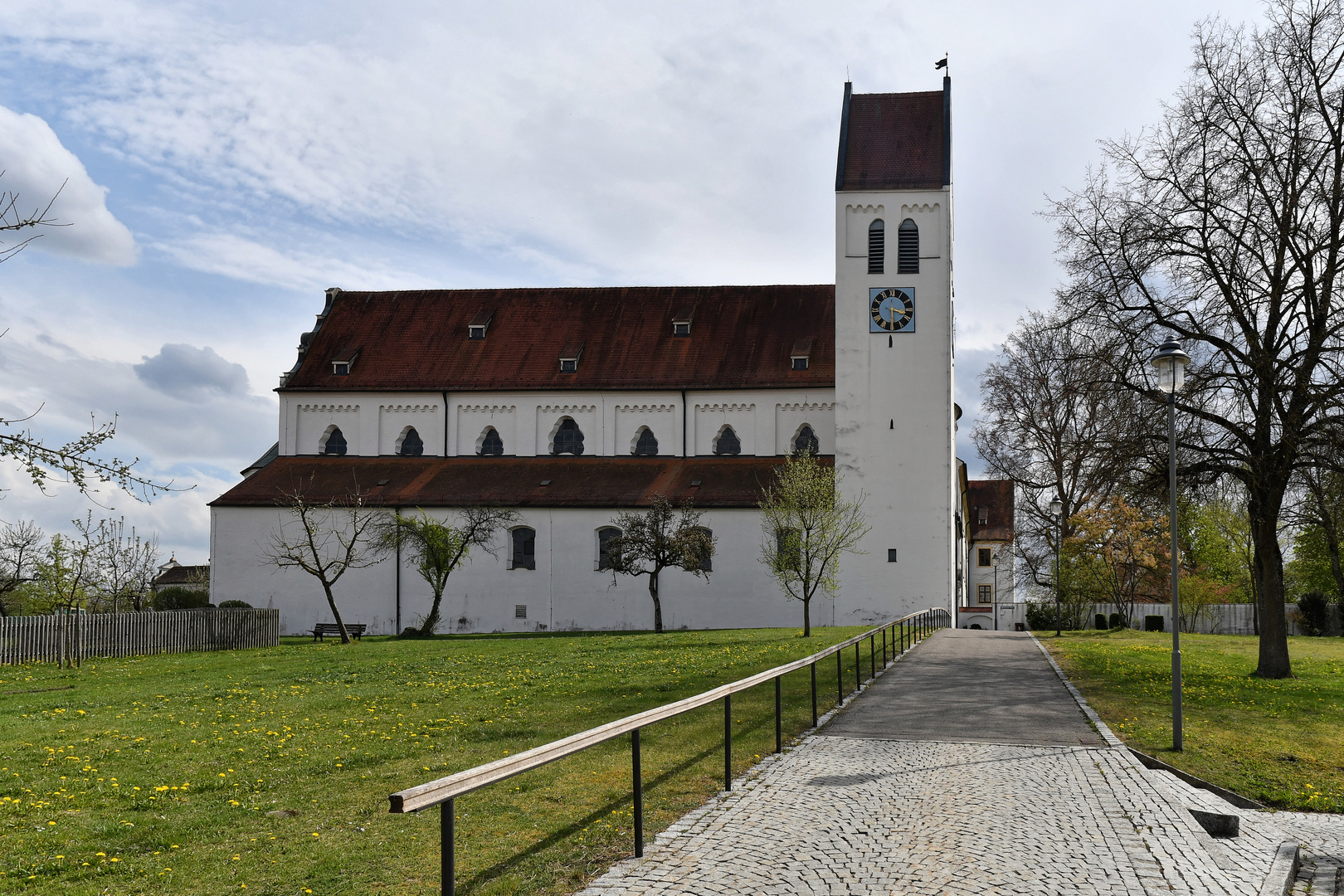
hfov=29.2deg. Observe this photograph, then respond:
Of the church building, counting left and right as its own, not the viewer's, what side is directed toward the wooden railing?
right

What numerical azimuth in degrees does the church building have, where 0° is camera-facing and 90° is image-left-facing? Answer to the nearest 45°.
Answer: approximately 270°

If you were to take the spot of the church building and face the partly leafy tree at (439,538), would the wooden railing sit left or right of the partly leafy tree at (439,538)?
left

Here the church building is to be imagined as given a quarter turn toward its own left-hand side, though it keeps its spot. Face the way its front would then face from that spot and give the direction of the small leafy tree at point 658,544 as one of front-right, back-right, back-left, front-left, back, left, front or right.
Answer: back
